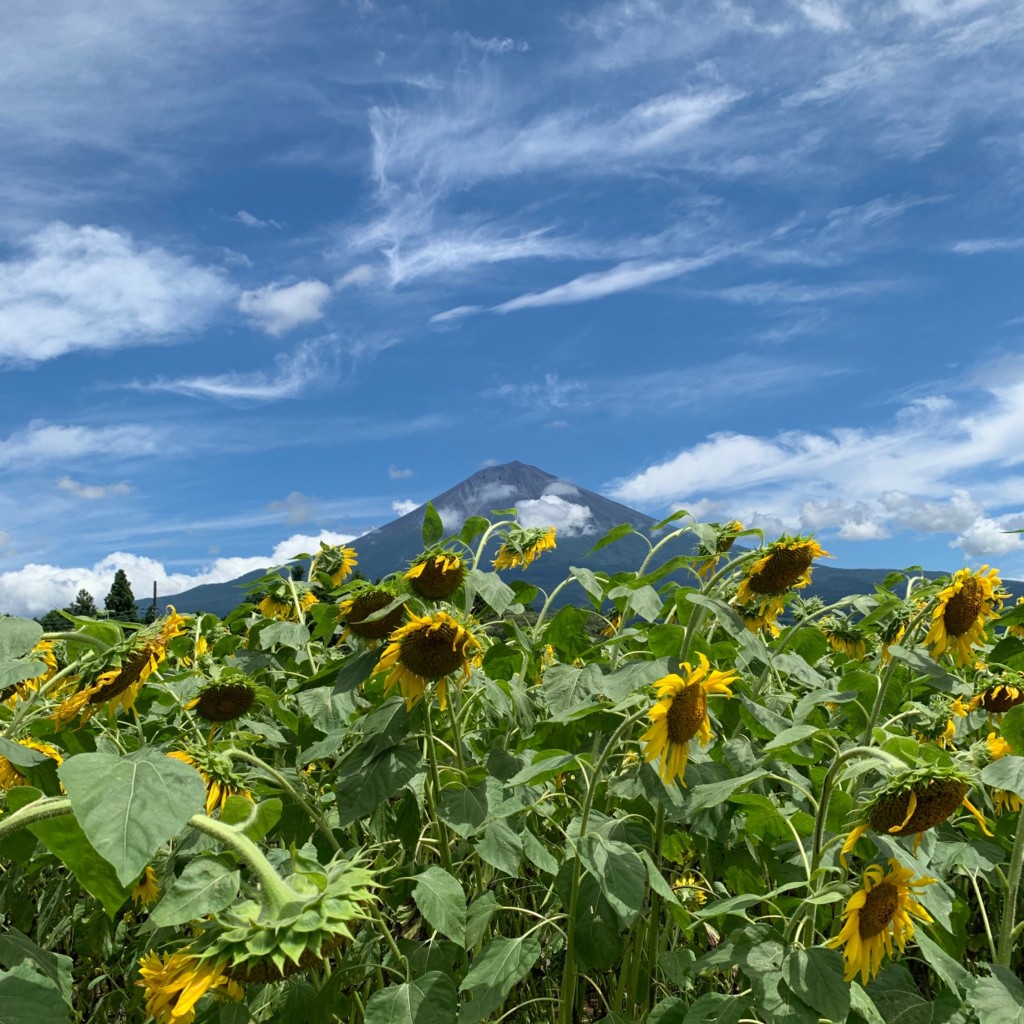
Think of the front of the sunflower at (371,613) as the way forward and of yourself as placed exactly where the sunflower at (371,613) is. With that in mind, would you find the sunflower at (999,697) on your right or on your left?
on your left

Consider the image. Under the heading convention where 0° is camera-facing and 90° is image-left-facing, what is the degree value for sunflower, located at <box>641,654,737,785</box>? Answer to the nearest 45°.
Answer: approximately 315°

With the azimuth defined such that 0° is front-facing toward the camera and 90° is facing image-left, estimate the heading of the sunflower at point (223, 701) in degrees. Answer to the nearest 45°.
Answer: approximately 0°

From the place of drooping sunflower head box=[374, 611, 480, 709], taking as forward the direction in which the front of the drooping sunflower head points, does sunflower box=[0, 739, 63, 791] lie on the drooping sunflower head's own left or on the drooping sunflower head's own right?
on the drooping sunflower head's own right

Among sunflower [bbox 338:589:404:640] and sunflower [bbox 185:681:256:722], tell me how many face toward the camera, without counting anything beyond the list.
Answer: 2
